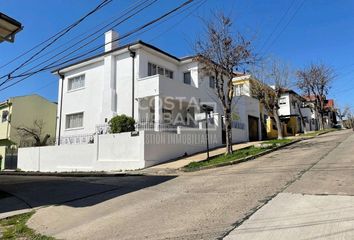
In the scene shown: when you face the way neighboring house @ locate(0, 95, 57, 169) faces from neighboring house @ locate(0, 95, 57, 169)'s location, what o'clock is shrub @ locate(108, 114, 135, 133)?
The shrub is roughly at 10 o'clock from the neighboring house.

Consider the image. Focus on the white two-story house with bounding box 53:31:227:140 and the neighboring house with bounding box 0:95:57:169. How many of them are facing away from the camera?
0

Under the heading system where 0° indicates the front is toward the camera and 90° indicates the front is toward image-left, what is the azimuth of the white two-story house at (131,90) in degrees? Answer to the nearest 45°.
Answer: approximately 315°

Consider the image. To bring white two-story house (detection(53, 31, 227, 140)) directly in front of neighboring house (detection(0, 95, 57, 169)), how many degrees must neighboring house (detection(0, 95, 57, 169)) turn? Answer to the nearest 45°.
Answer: approximately 90° to its left

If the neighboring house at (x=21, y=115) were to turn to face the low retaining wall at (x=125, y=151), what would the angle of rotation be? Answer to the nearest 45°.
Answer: approximately 45° to its left
